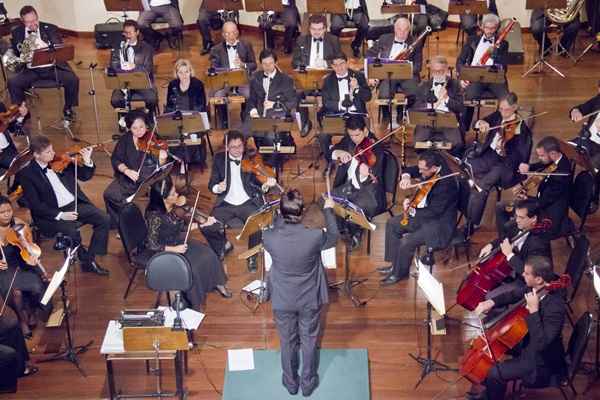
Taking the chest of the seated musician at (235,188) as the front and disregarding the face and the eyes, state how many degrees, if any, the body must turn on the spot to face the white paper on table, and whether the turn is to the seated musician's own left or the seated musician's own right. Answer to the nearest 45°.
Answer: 0° — they already face it

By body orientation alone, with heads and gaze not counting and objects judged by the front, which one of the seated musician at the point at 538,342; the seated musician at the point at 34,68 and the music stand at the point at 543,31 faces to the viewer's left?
the seated musician at the point at 538,342

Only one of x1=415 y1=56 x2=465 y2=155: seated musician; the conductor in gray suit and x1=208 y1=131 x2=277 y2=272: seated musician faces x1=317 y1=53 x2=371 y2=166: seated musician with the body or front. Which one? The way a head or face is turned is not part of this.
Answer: the conductor in gray suit

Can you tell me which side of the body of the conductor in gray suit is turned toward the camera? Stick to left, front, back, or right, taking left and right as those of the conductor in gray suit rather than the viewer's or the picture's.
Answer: back

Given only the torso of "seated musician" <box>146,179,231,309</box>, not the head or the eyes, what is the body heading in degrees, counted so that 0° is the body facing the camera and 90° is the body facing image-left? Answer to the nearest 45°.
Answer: approximately 270°

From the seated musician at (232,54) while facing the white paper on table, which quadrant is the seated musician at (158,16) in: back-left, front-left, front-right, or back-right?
back-right

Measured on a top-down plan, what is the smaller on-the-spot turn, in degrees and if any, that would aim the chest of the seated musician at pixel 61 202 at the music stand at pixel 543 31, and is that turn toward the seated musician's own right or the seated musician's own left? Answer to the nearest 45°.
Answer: approximately 45° to the seated musician's own left

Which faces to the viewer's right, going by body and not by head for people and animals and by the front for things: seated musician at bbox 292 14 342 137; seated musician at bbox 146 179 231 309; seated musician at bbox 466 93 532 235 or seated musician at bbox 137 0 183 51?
seated musician at bbox 146 179 231 309

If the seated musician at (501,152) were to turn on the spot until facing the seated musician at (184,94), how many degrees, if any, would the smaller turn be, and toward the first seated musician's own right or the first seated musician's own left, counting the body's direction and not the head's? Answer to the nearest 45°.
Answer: approximately 45° to the first seated musician's own right
